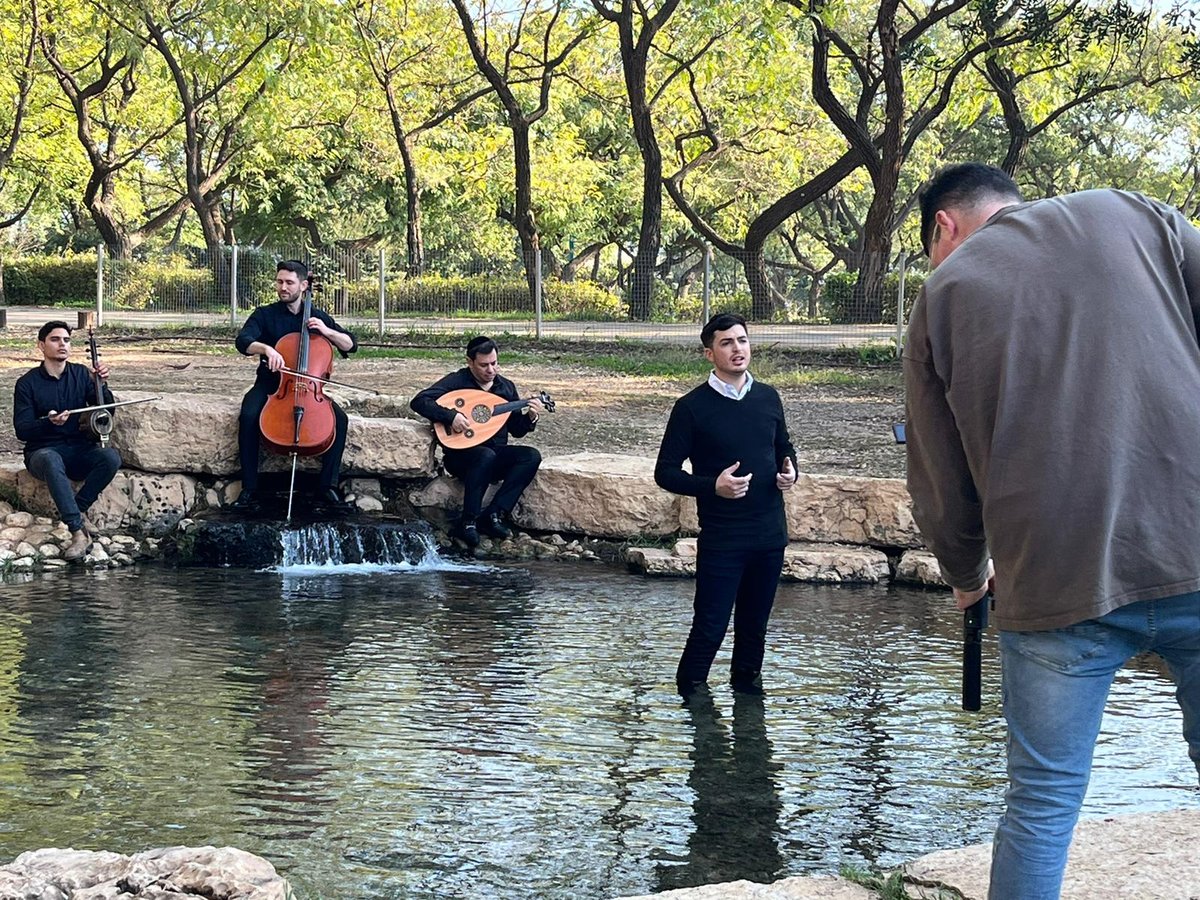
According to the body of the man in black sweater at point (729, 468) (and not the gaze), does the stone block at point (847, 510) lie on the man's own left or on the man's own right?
on the man's own left

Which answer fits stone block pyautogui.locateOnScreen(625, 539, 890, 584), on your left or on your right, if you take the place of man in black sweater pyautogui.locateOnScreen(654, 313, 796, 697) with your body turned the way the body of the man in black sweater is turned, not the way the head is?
on your left

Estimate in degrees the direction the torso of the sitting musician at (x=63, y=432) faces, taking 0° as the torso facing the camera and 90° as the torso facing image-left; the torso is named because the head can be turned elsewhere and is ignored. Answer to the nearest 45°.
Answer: approximately 315°

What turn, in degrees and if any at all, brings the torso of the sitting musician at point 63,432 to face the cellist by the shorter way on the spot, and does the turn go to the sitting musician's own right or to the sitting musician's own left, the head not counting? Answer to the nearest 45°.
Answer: approximately 45° to the sitting musician's own left

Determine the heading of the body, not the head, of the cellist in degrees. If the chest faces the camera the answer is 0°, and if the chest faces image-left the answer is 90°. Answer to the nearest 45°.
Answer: approximately 0°

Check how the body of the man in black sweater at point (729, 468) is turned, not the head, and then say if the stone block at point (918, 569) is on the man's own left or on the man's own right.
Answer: on the man's own left
